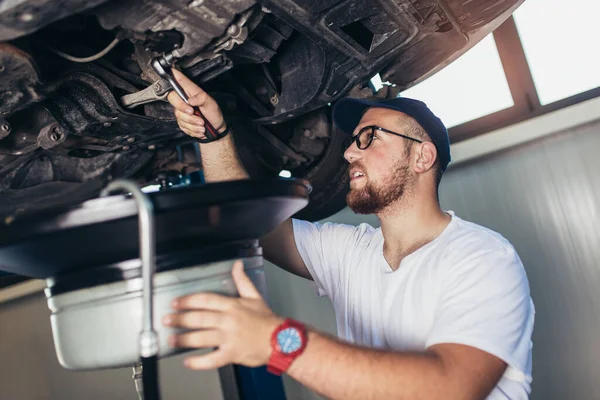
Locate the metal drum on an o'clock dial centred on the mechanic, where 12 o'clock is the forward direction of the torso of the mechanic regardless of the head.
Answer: The metal drum is roughly at 12 o'clock from the mechanic.

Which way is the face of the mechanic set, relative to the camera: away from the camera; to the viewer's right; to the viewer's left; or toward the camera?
to the viewer's left

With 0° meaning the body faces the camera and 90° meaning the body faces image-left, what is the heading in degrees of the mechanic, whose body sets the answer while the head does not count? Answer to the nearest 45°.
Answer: approximately 45°
